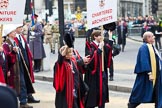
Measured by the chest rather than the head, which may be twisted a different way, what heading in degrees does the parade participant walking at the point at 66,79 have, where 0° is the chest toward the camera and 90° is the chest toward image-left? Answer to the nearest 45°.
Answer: approximately 315°

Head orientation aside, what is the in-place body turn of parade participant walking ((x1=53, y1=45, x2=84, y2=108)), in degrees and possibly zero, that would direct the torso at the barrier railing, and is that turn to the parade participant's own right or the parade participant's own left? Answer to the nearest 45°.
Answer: approximately 135° to the parade participant's own left

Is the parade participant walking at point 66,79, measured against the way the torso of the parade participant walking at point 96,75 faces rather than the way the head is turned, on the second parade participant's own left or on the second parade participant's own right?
on the second parade participant's own right

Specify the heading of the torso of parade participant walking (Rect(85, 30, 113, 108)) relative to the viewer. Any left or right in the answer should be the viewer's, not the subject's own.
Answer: facing the viewer and to the right of the viewer

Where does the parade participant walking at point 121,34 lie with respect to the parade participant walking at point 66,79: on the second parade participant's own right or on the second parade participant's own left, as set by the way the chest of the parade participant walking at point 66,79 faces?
on the second parade participant's own left

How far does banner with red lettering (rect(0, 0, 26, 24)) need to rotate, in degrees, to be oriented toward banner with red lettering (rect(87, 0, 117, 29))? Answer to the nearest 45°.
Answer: approximately 90° to its left

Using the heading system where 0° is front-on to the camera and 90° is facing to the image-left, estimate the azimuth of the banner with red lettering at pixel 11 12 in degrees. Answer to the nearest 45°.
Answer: approximately 0°

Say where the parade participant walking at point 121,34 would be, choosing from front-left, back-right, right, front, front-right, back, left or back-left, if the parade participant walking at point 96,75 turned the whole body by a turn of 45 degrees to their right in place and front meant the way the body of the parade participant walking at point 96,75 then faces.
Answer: back

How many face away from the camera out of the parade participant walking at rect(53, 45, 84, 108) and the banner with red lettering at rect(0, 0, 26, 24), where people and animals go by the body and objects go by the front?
0

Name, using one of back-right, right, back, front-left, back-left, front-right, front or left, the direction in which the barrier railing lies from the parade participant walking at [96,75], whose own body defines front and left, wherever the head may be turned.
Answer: back-left

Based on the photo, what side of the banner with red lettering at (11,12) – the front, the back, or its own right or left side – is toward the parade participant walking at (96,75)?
left
